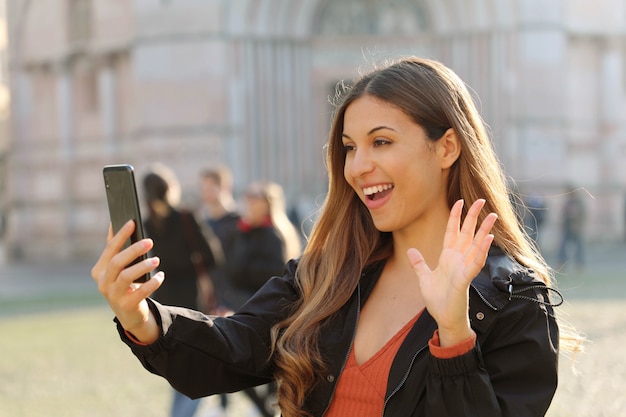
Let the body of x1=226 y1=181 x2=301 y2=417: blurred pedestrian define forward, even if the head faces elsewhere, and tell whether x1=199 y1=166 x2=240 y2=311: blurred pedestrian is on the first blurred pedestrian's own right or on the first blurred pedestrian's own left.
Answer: on the first blurred pedestrian's own right

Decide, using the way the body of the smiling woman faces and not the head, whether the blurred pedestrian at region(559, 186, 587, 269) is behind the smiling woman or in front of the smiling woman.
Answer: behind

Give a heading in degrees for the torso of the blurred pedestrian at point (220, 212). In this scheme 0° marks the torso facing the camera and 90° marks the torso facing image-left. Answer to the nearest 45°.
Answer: approximately 45°

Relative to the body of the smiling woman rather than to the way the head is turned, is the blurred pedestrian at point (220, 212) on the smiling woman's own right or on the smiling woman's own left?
on the smiling woman's own right
